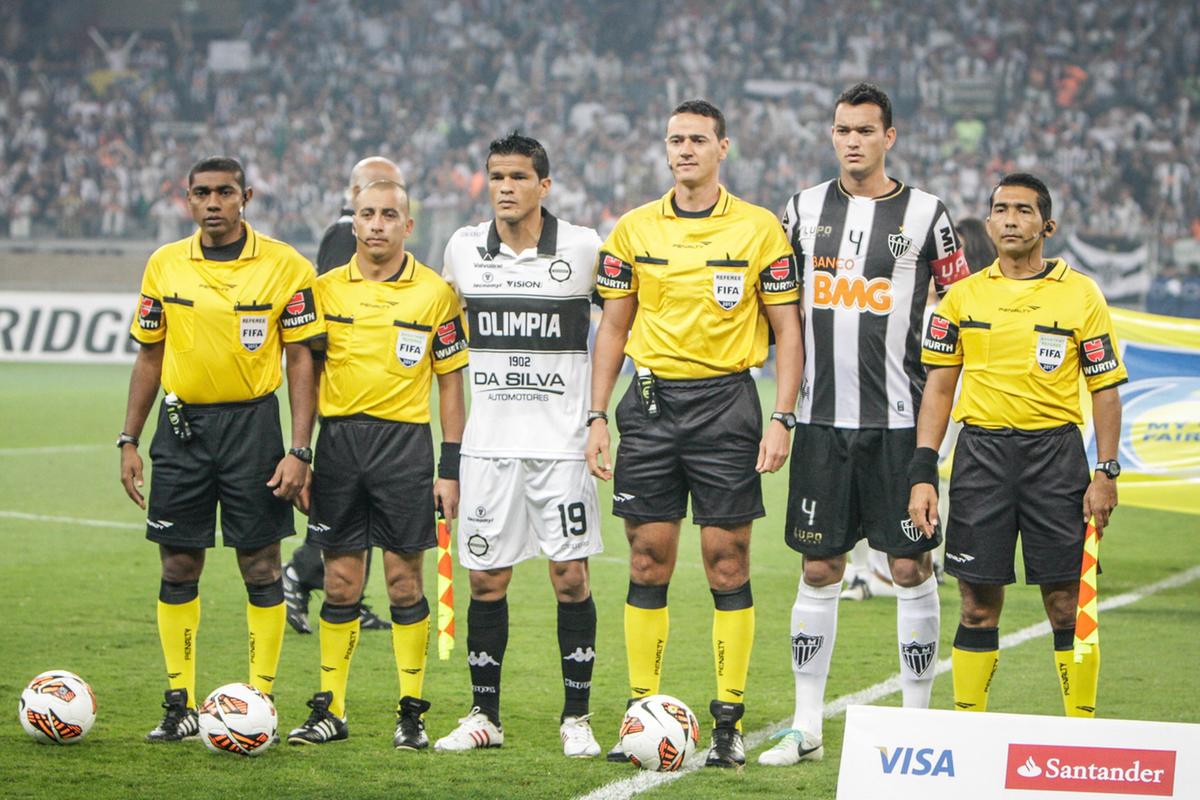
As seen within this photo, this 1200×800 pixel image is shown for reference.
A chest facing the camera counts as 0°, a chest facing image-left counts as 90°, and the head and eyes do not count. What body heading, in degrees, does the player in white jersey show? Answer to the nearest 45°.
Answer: approximately 0°

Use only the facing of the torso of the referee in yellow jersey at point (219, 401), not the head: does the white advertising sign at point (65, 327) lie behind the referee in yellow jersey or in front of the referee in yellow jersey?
behind

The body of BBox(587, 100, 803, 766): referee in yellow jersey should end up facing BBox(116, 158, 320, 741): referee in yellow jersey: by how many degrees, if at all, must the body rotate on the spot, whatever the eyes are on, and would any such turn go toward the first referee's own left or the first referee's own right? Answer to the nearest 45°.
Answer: approximately 90° to the first referee's own right

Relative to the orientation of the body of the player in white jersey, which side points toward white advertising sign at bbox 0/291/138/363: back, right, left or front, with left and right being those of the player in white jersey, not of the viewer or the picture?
back

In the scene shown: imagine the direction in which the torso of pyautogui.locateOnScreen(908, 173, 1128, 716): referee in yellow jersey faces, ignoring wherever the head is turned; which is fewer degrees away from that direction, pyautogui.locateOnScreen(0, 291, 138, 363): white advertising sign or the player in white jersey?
the player in white jersey

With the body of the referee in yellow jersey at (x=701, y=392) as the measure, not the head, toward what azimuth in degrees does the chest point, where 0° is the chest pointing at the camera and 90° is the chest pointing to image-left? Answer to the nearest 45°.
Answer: approximately 0°

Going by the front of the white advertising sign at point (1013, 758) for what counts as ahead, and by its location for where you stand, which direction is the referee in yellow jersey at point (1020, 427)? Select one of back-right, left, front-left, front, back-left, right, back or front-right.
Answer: back

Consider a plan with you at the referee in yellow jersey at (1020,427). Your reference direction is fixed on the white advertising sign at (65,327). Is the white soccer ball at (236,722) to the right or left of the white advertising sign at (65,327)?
left

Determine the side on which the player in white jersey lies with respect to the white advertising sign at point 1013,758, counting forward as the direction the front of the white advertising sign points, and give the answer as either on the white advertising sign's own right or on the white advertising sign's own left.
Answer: on the white advertising sign's own right
